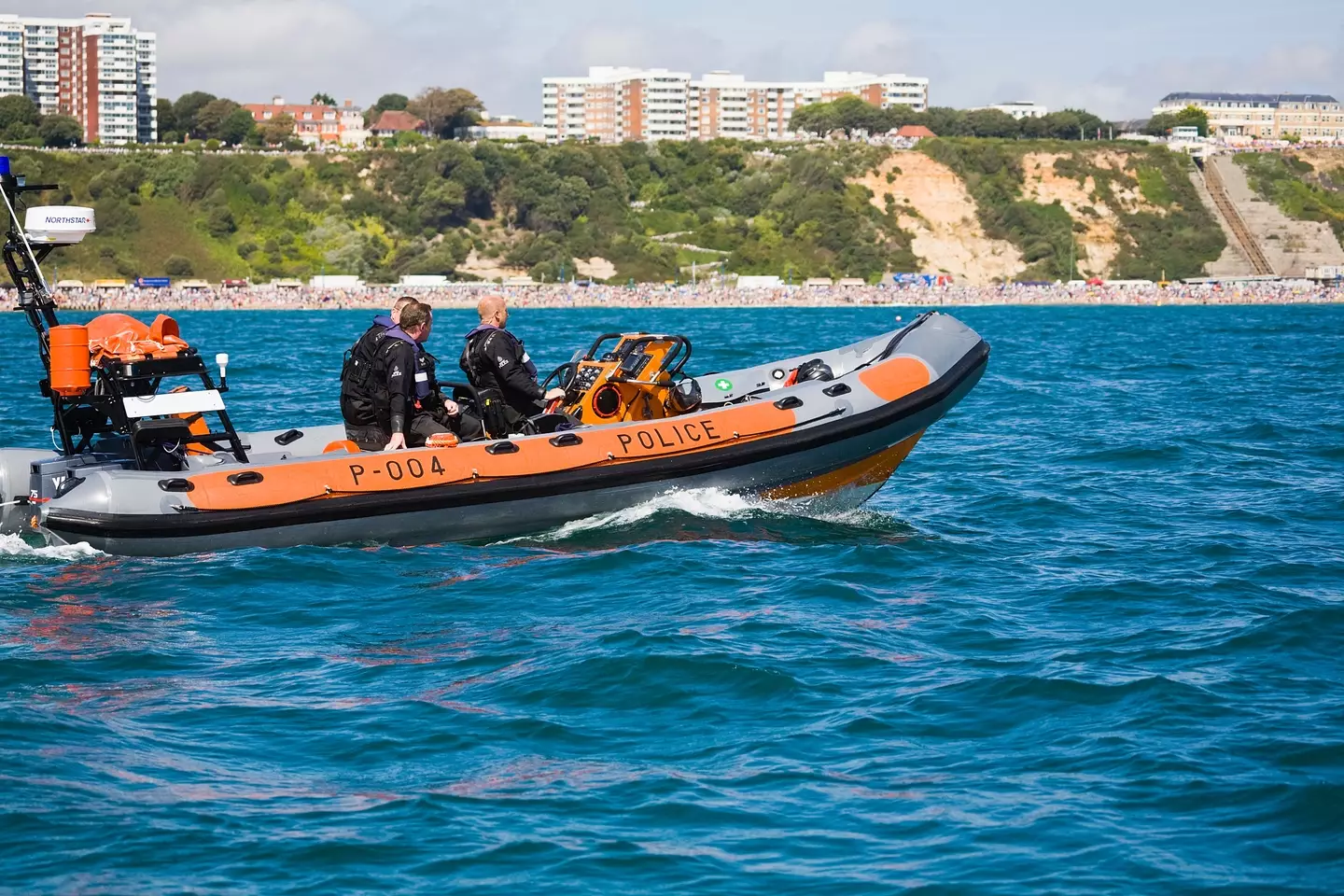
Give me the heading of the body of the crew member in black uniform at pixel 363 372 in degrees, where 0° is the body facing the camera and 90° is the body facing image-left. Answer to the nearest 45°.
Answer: approximately 270°

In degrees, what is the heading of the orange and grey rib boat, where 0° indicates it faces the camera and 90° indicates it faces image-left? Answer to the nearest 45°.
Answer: approximately 270°

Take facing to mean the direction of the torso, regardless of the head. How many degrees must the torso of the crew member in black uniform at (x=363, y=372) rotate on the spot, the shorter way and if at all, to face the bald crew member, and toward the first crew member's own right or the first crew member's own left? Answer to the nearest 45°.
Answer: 0° — they already face them

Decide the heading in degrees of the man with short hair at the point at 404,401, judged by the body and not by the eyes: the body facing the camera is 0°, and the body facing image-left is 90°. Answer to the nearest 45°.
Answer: approximately 270°
